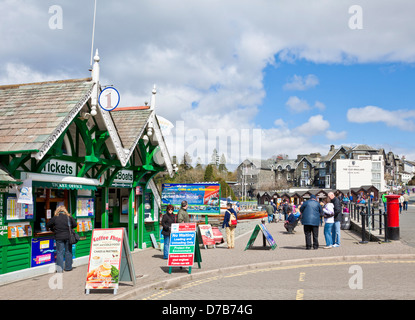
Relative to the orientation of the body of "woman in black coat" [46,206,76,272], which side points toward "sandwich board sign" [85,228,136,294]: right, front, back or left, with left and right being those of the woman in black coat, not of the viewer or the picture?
back

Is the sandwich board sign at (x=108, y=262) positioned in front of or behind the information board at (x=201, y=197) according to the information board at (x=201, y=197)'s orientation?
in front

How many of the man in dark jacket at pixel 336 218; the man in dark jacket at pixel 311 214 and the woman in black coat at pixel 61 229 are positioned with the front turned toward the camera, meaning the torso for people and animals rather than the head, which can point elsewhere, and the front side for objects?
0

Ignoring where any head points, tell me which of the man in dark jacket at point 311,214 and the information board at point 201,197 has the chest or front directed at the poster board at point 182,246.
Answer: the information board

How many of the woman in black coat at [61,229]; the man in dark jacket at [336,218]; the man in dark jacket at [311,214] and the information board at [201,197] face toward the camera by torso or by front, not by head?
1

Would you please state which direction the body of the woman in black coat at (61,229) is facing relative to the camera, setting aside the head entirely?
away from the camera

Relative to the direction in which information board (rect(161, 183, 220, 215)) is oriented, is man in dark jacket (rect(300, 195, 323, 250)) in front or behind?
in front

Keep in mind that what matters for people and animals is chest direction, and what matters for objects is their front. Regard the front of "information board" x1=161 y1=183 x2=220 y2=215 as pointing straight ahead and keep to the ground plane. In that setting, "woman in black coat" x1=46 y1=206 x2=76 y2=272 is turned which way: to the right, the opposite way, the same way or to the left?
the opposite way

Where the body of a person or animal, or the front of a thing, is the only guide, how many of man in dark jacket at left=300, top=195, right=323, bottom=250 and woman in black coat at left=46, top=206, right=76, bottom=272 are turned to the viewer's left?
0

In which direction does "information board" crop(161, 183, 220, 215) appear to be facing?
toward the camera

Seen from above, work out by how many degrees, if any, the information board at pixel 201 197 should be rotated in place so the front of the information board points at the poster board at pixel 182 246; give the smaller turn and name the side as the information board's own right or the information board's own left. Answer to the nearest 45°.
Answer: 0° — it already faces it

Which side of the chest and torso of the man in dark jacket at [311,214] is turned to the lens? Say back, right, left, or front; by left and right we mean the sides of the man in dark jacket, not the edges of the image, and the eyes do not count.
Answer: back
